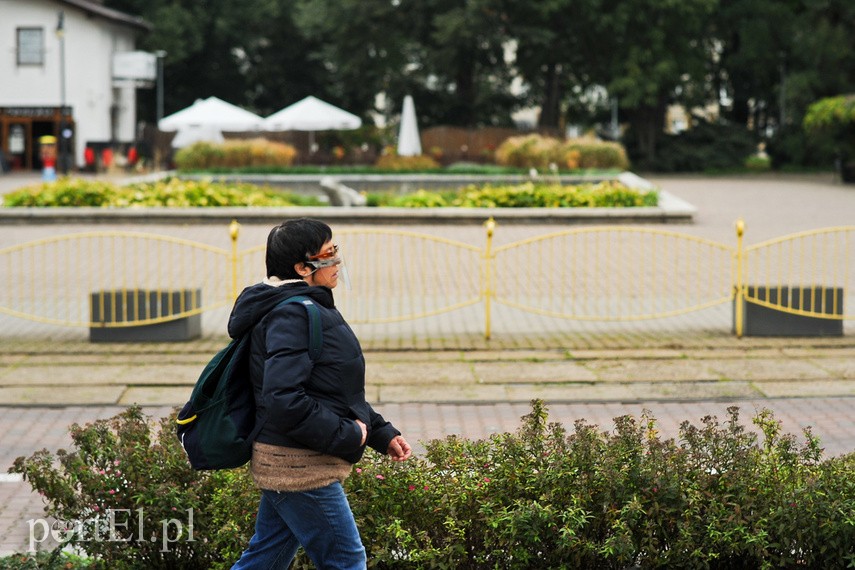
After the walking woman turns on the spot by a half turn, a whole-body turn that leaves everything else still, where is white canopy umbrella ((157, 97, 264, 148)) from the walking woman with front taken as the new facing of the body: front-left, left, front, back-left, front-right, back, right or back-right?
right

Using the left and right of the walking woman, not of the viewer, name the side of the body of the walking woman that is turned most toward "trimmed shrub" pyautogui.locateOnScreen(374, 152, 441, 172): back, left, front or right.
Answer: left

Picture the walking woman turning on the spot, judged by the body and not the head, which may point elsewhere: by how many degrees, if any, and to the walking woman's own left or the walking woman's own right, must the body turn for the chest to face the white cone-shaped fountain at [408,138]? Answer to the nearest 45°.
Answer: approximately 90° to the walking woman's own left

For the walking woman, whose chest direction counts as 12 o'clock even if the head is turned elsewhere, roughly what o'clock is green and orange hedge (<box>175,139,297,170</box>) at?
The green and orange hedge is roughly at 9 o'clock from the walking woman.

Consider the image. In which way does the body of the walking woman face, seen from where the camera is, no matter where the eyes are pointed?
to the viewer's right

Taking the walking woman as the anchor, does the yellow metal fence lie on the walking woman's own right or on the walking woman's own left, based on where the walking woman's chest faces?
on the walking woman's own left

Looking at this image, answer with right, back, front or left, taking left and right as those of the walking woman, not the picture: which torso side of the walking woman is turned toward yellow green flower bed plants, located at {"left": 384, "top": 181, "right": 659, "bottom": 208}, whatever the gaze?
left

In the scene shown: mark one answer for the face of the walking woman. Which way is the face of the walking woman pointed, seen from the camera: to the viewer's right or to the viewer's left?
to the viewer's right

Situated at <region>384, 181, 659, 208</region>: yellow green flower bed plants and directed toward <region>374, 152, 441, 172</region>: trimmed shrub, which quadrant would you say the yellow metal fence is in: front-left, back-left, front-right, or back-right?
back-left
